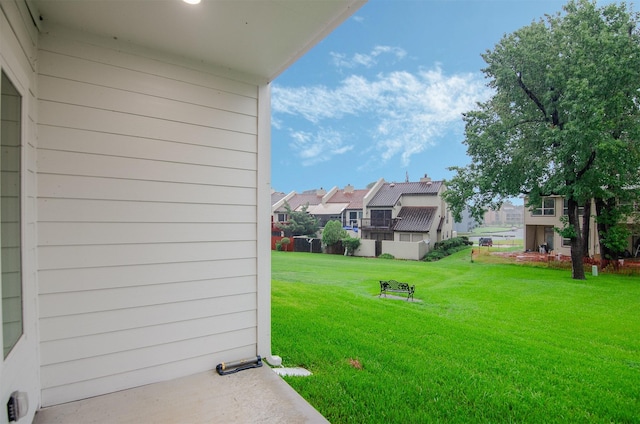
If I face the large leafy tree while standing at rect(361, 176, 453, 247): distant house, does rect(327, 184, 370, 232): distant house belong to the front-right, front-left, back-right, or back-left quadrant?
back-right

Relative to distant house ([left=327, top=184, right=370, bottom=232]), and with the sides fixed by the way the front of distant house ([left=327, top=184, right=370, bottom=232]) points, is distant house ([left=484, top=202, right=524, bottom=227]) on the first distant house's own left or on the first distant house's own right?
on the first distant house's own left

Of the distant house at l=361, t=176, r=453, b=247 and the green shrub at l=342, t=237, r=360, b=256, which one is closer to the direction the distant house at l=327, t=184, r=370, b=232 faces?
the green shrub

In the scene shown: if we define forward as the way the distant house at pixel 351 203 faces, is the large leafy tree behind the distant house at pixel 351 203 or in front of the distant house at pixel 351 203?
in front

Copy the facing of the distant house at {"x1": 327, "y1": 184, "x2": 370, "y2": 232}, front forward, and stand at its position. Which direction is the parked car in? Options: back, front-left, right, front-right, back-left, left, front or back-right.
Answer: left

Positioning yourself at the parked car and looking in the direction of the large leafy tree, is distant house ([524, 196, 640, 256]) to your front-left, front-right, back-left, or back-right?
front-left

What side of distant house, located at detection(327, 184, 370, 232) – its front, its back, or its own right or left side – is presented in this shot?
front

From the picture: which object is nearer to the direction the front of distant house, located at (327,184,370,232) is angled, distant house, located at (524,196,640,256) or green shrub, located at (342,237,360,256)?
the green shrub

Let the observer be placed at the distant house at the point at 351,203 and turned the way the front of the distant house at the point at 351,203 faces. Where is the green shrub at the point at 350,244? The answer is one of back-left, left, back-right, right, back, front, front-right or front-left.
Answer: front

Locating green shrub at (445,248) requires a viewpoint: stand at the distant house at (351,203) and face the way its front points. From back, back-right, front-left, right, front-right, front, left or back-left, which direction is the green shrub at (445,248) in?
front-left
